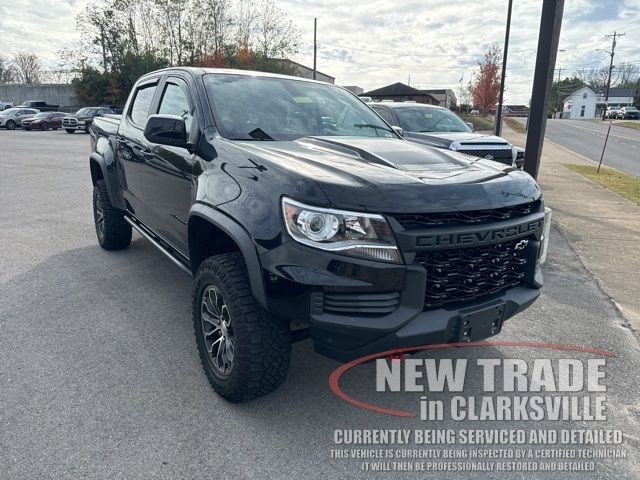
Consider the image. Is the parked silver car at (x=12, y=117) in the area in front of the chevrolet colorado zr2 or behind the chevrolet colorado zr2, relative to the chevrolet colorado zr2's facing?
behind

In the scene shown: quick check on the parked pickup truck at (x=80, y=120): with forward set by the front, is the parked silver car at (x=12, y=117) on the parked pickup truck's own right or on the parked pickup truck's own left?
on the parked pickup truck's own right

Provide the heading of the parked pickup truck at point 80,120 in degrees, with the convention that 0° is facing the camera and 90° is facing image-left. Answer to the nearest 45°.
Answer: approximately 45°

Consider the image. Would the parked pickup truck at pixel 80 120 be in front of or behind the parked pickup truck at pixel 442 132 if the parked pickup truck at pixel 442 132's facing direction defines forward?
behind

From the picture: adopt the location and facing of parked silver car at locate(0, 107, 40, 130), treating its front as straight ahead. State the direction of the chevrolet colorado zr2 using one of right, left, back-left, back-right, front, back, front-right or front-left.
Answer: front-left

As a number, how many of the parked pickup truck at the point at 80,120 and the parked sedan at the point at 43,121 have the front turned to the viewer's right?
0

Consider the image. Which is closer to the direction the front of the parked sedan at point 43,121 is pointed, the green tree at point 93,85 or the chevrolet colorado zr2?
the chevrolet colorado zr2
